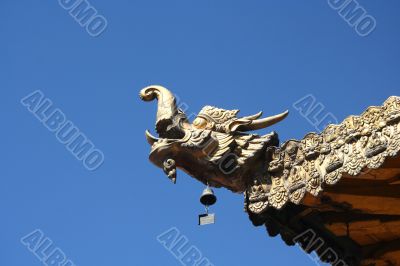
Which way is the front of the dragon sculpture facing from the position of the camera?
facing to the left of the viewer
